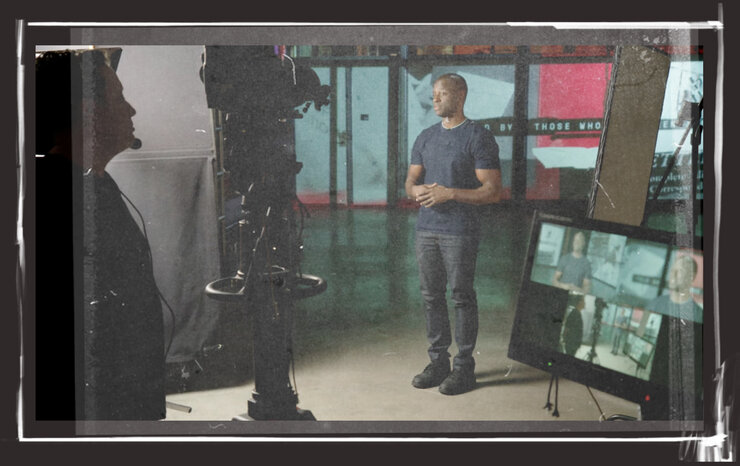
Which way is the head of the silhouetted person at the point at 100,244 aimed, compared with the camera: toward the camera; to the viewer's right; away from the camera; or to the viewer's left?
to the viewer's right

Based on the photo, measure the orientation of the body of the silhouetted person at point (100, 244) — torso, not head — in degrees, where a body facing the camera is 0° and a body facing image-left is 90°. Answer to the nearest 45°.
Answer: approximately 270°
